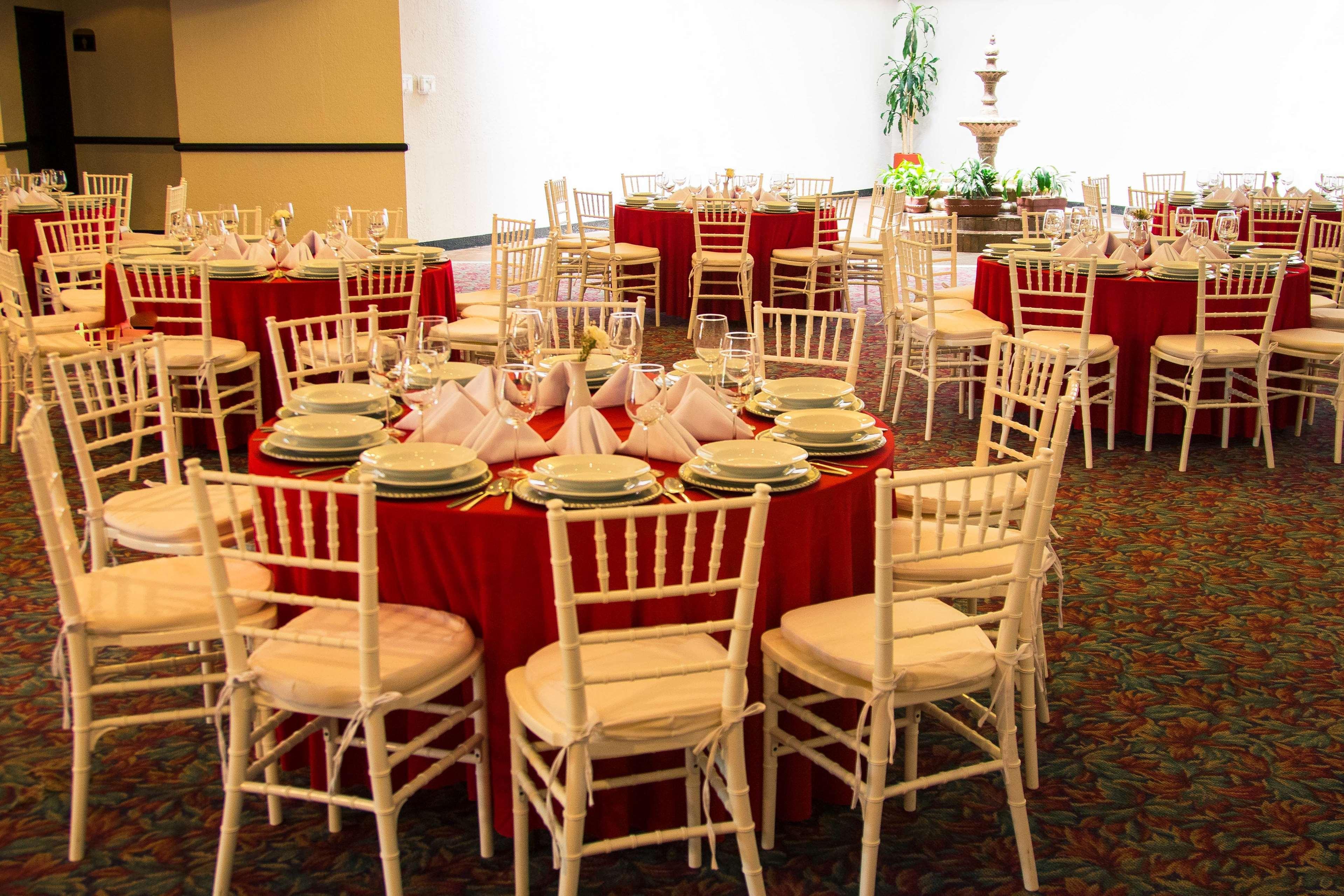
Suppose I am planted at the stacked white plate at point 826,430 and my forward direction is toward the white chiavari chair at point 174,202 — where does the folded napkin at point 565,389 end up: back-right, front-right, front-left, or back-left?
front-left

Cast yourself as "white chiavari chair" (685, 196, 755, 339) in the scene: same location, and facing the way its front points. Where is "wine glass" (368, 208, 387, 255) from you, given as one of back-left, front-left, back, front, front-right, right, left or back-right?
back-left

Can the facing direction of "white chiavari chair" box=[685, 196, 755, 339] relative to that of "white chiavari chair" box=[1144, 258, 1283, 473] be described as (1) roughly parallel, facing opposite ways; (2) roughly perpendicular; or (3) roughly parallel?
roughly parallel

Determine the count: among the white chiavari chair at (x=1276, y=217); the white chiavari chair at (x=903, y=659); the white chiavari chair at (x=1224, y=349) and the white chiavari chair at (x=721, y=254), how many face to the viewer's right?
0

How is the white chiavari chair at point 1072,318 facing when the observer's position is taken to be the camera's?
facing away from the viewer and to the right of the viewer

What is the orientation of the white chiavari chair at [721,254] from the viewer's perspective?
away from the camera

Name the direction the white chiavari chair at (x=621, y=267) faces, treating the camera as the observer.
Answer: facing away from the viewer and to the right of the viewer

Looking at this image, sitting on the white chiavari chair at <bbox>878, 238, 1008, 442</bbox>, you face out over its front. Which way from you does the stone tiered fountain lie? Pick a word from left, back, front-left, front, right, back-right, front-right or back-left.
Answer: front-left

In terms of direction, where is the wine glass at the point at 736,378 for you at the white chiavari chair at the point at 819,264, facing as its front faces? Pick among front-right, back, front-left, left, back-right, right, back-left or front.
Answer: back-left

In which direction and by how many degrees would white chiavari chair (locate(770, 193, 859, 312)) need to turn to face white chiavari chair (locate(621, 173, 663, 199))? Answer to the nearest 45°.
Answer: approximately 45° to its right

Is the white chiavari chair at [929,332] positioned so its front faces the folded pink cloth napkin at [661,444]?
no

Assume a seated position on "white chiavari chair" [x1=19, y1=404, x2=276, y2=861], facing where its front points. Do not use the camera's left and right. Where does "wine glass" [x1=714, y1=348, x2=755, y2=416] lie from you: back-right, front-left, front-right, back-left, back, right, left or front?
front

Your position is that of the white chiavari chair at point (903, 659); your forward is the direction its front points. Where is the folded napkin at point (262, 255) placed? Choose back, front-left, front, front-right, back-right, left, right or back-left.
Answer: front

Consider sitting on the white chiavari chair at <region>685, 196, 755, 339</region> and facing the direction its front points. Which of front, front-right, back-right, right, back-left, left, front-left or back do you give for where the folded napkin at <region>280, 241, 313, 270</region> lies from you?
back-left

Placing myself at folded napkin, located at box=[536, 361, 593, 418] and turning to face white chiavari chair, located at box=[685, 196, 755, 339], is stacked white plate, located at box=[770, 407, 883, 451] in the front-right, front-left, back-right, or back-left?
back-right

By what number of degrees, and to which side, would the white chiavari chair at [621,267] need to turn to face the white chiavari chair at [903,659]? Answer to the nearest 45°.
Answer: approximately 135° to its right

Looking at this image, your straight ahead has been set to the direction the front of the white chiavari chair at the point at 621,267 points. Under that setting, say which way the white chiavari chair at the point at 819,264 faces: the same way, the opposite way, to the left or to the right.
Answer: to the left

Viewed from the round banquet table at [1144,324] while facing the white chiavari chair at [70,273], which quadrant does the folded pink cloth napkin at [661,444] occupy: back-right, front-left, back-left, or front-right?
front-left

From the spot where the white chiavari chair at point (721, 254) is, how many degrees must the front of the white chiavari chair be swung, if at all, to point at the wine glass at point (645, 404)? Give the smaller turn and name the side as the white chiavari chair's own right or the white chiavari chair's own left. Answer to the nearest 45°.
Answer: approximately 180°
